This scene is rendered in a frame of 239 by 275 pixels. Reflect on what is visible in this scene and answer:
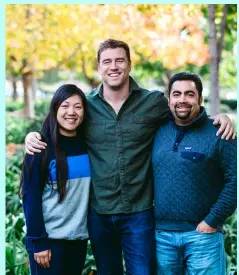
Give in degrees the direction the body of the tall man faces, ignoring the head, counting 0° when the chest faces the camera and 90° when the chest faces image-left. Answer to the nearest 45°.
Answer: approximately 0°

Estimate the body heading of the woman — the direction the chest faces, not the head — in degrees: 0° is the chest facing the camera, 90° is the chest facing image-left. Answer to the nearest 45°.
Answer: approximately 315°

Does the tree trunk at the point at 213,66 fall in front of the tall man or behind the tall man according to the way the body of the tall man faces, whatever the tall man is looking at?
behind
